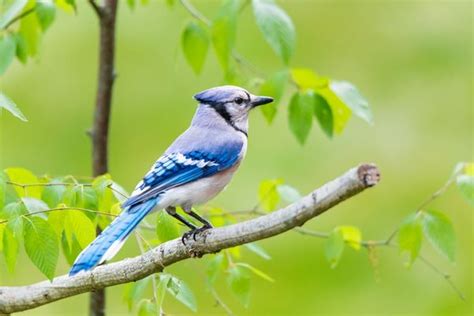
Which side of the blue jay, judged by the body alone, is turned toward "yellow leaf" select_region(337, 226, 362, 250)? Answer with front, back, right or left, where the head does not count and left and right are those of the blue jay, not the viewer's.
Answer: front

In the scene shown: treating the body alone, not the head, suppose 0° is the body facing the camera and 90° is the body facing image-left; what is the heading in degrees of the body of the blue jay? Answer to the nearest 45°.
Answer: approximately 270°

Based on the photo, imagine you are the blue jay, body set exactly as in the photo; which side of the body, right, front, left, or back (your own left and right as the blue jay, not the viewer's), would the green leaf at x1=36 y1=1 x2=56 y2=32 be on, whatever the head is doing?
back

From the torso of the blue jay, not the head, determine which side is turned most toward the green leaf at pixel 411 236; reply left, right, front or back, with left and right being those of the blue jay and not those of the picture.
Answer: front
